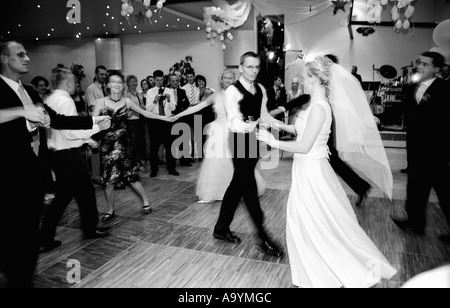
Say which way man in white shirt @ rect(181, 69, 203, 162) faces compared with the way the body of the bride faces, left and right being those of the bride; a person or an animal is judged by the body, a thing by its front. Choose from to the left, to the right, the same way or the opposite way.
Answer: to the left

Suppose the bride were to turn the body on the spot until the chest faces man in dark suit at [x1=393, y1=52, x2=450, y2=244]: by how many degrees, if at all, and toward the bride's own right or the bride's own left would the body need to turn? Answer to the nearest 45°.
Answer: approximately 135° to the bride's own right

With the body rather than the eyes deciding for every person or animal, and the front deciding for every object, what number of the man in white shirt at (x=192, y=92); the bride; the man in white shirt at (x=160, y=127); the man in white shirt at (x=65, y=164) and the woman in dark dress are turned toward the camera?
3

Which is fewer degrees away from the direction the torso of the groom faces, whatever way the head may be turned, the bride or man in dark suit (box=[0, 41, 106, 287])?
the bride

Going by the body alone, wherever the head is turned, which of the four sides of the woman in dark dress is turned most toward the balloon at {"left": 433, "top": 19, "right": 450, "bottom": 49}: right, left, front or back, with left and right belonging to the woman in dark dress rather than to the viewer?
left

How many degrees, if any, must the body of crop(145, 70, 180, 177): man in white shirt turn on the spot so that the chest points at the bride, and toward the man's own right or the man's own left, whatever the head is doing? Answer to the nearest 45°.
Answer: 0° — they already face them
